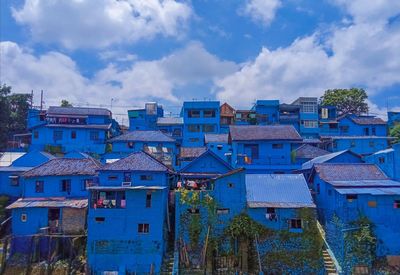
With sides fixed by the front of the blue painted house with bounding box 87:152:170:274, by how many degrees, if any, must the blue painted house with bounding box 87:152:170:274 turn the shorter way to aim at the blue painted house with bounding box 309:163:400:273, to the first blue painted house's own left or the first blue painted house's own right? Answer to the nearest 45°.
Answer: approximately 90° to the first blue painted house's own left

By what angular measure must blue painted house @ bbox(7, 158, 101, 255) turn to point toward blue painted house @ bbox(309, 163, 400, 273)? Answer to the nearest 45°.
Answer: approximately 45° to its left

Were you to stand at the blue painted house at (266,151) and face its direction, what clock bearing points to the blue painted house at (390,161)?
the blue painted house at (390,161) is roughly at 10 o'clock from the blue painted house at (266,151).

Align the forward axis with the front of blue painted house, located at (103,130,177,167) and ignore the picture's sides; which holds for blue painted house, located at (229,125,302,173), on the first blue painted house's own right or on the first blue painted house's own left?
on the first blue painted house's own left
